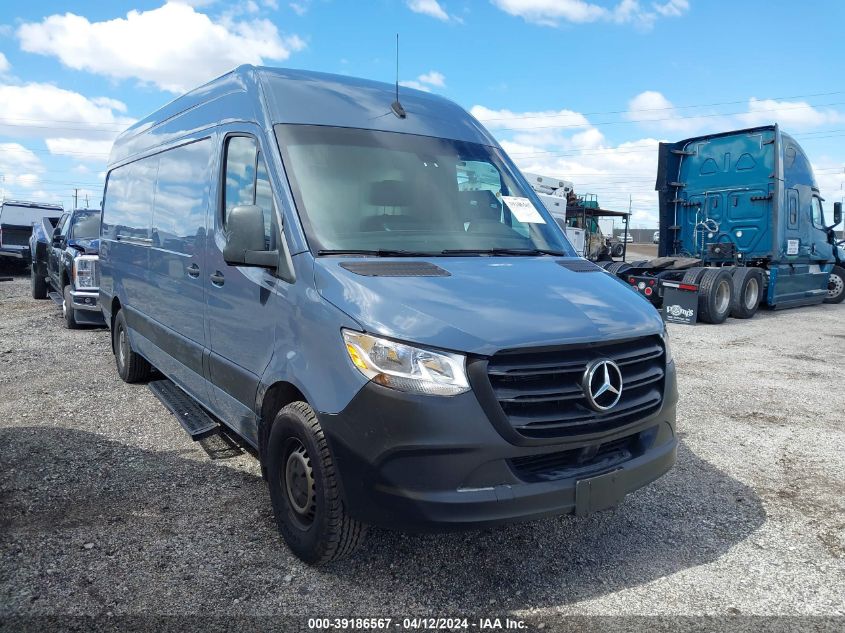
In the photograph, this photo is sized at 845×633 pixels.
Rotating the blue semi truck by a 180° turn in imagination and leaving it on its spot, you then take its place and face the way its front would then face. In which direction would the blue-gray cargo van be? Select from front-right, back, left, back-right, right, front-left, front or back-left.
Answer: front-left

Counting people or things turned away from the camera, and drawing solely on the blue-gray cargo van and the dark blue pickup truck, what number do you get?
0

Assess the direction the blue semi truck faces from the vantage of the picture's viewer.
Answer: facing away from the viewer and to the right of the viewer

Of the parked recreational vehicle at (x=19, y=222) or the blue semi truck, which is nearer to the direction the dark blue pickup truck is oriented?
the blue semi truck

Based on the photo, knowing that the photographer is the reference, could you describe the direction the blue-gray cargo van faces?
facing the viewer and to the right of the viewer

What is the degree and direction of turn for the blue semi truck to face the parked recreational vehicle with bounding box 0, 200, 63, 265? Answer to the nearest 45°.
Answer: approximately 135° to its left

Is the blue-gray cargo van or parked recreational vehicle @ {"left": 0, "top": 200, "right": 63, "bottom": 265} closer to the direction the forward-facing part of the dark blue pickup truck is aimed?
the blue-gray cargo van

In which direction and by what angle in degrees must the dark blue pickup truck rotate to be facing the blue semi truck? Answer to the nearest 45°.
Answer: approximately 45° to its left

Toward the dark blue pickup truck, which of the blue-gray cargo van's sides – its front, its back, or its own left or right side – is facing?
back

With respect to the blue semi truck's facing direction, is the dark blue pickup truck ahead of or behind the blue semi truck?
behind
